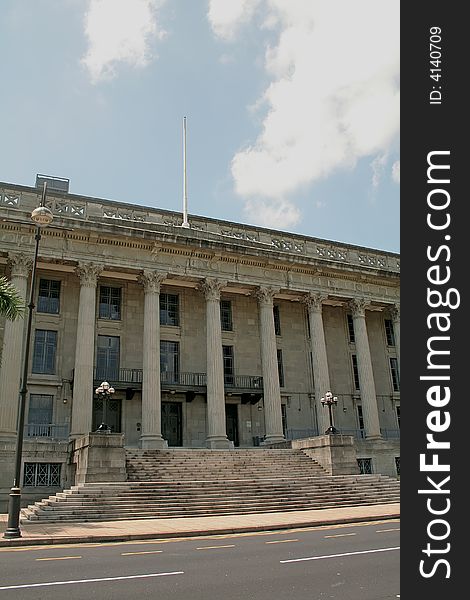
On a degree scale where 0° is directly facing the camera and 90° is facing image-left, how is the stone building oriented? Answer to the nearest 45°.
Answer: approximately 315°

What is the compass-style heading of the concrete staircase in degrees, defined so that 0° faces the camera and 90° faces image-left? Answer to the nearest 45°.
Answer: approximately 315°

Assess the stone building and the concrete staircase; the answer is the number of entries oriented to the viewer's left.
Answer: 0
